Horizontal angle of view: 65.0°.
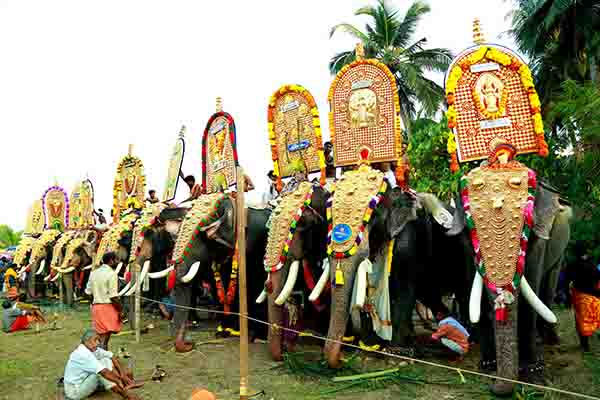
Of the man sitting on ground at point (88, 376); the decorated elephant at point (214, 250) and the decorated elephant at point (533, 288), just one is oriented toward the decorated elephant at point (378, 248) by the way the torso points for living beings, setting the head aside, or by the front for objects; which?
the man sitting on ground

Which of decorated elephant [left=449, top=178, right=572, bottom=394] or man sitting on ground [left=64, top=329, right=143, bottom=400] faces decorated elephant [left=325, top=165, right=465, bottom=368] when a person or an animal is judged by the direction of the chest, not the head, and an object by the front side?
the man sitting on ground

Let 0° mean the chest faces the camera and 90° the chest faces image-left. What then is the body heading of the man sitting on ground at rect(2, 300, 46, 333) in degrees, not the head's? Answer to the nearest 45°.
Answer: approximately 270°

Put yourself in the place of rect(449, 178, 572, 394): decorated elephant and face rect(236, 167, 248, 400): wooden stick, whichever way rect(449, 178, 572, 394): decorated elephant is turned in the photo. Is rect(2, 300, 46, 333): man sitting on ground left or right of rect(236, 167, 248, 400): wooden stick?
right

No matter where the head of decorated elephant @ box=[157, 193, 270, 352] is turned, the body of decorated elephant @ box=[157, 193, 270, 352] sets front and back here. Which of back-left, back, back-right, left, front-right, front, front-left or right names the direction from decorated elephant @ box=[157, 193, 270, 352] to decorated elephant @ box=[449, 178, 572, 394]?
left

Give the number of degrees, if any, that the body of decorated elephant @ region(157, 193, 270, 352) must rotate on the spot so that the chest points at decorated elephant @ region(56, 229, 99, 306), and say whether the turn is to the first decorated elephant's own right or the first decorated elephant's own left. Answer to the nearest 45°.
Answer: approximately 90° to the first decorated elephant's own right

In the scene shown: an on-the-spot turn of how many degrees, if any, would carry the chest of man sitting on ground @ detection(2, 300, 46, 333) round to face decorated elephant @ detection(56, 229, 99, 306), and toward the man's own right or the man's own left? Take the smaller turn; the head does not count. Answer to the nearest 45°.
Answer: approximately 45° to the man's own left

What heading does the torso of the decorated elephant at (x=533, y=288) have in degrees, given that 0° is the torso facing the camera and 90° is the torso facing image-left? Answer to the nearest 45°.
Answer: approximately 0°

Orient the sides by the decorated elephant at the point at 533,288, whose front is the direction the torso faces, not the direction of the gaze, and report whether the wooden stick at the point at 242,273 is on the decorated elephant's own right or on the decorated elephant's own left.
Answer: on the decorated elephant's own right

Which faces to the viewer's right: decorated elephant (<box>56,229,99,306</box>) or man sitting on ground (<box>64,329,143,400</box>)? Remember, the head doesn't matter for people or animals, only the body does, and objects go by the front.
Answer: the man sitting on ground
